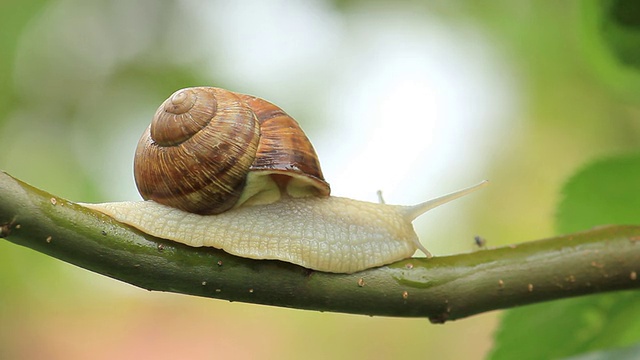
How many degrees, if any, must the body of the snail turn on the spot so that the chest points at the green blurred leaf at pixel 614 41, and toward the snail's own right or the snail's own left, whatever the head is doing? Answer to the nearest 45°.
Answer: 0° — it already faces it

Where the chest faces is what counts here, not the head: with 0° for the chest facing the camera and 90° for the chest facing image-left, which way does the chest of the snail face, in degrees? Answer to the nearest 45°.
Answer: approximately 270°
